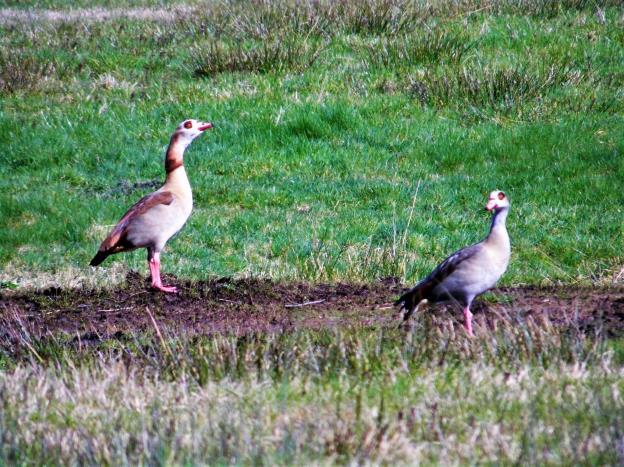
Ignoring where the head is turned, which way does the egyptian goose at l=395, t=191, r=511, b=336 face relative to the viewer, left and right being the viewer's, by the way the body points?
facing to the right of the viewer

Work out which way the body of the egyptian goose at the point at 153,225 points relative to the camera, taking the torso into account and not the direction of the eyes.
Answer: to the viewer's right

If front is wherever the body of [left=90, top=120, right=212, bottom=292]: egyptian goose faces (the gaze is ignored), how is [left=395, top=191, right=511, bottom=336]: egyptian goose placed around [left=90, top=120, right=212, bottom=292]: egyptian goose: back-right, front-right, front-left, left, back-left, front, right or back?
front-right

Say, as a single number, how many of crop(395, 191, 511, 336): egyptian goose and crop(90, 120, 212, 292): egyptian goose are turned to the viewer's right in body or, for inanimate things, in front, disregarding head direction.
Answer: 2

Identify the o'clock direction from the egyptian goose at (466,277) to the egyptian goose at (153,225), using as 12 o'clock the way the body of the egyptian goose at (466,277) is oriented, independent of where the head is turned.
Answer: the egyptian goose at (153,225) is roughly at 7 o'clock from the egyptian goose at (466,277).

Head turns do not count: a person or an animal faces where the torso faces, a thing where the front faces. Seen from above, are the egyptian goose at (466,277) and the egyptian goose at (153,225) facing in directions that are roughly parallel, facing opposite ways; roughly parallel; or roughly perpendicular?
roughly parallel
